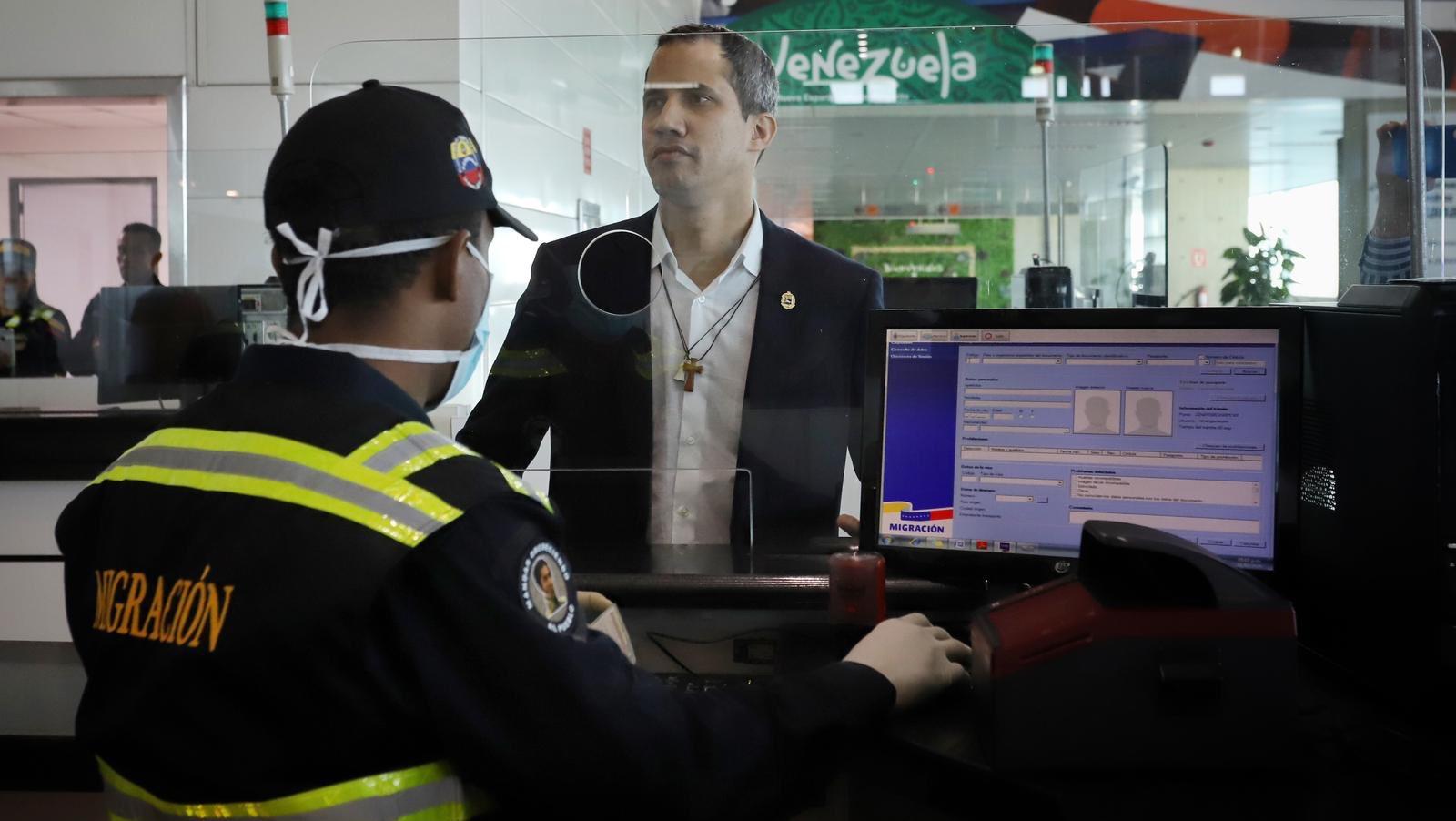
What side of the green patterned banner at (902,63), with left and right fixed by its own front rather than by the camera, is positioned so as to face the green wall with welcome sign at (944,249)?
back

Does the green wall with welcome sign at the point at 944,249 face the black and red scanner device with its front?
yes

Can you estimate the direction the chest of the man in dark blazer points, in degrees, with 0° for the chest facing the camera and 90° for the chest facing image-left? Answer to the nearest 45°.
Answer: approximately 0°

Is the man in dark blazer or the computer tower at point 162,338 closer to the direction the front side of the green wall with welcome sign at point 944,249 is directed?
the man in dark blazer

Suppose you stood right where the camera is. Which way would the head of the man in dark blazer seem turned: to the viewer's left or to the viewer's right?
to the viewer's left
